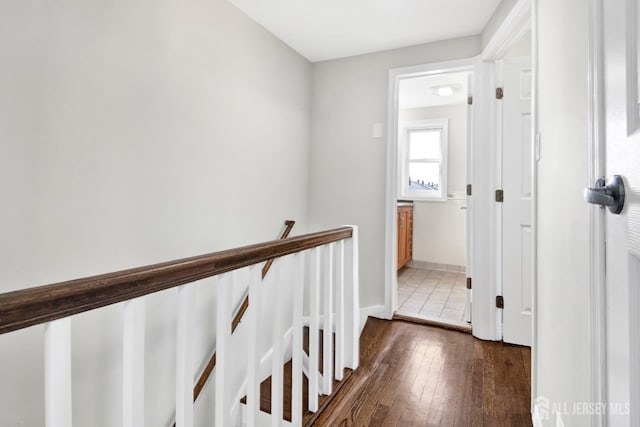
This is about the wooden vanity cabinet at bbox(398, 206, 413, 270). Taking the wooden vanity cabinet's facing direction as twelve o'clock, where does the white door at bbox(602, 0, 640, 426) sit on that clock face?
The white door is roughly at 3 o'clock from the wooden vanity cabinet.

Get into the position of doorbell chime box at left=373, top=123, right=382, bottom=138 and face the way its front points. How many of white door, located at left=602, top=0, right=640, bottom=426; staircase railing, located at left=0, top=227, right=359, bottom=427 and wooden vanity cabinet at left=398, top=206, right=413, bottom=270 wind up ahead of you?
2

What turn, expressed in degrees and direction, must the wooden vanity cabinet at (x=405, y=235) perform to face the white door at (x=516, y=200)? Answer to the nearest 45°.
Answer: approximately 90° to its right

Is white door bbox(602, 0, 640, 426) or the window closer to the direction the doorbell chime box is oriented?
the white door

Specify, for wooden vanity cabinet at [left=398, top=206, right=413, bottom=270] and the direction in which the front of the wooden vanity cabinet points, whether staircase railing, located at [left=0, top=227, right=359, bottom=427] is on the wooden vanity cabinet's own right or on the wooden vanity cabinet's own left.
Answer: on the wooden vanity cabinet's own right

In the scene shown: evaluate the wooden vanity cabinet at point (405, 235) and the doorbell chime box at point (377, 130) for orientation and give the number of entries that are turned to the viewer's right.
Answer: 1

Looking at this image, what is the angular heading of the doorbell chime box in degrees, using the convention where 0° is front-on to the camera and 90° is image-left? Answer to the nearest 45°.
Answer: approximately 0°

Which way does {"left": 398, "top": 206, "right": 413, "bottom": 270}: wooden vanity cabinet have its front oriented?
to the viewer's right

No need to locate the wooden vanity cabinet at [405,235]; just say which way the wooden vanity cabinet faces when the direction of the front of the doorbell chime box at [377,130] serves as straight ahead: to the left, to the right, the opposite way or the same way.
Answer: to the left

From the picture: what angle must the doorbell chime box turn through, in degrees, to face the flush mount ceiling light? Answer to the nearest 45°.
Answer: approximately 135° to its left
